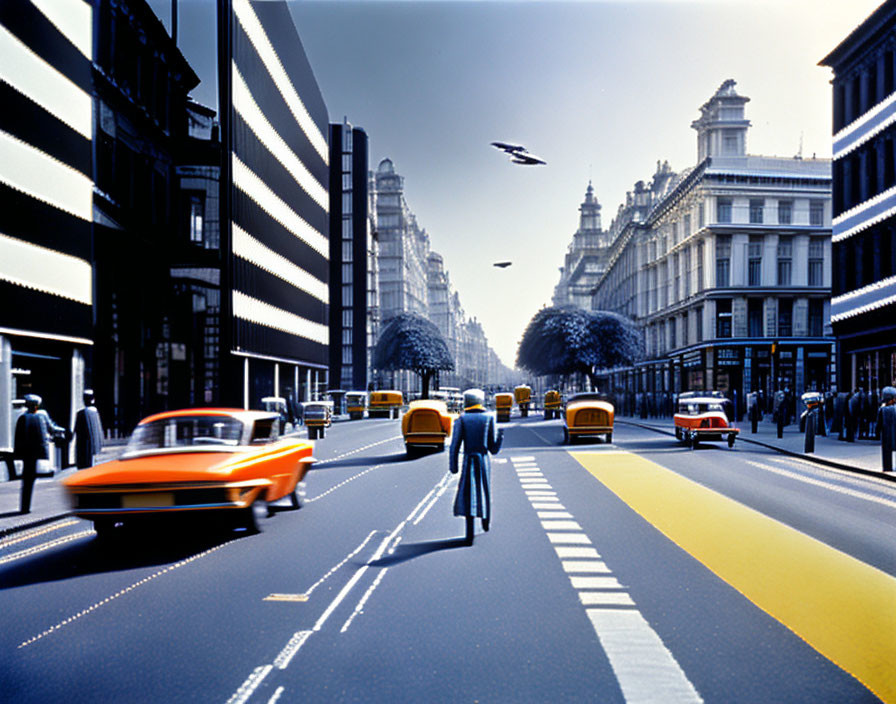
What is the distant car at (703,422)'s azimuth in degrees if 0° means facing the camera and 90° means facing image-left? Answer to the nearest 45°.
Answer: approximately 315°

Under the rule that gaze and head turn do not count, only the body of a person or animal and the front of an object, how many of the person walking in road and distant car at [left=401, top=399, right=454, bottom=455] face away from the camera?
2

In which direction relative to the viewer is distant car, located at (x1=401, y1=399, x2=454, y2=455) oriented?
away from the camera

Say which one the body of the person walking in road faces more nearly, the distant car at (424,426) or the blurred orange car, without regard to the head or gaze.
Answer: the distant car

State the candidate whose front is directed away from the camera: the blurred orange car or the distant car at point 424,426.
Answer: the distant car

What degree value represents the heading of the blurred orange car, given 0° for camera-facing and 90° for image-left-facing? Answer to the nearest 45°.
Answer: approximately 45°

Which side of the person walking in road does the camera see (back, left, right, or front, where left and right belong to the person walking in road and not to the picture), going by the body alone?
back

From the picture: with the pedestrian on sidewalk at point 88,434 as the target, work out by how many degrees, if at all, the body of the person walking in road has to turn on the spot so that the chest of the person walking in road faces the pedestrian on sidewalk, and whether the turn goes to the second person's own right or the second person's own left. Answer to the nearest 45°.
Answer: approximately 45° to the second person's own left
